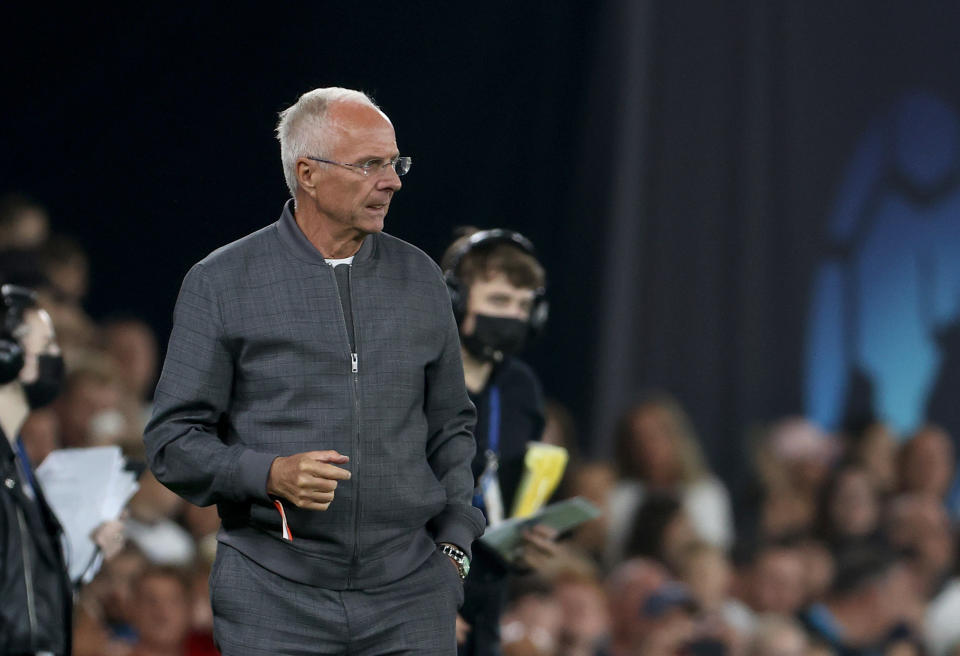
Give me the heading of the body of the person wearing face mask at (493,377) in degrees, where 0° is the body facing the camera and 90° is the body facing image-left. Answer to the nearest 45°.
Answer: approximately 0°

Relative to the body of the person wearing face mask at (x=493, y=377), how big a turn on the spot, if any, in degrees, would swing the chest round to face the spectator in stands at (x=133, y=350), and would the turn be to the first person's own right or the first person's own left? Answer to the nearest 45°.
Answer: approximately 135° to the first person's own right

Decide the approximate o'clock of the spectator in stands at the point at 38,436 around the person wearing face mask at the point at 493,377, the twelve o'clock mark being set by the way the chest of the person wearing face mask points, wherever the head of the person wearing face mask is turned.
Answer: The spectator in stands is roughly at 4 o'clock from the person wearing face mask.

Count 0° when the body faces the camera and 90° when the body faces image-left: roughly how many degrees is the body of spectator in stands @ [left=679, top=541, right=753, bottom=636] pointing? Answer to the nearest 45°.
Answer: approximately 45°

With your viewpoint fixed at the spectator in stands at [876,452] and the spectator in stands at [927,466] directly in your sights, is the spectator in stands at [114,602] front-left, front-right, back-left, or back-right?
back-right

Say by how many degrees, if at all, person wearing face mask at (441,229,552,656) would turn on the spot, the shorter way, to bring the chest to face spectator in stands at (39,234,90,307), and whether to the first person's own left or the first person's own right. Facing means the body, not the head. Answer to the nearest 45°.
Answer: approximately 135° to the first person's own right

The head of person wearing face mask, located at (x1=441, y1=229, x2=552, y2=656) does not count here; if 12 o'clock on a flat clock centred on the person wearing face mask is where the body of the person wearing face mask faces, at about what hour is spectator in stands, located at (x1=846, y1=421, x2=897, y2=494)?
The spectator in stands is roughly at 7 o'clock from the person wearing face mask.

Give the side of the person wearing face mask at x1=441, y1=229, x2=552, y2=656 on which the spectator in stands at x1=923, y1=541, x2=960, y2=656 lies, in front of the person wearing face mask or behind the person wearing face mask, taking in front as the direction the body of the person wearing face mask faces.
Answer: behind

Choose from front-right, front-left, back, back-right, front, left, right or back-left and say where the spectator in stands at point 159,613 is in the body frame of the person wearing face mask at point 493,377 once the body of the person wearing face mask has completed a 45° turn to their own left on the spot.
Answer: back

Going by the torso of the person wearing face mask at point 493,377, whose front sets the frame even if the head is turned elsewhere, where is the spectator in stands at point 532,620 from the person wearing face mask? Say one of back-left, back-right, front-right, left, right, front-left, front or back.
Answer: back

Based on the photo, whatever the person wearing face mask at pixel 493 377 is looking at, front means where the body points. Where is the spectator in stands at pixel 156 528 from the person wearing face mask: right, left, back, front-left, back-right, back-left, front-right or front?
back-right
